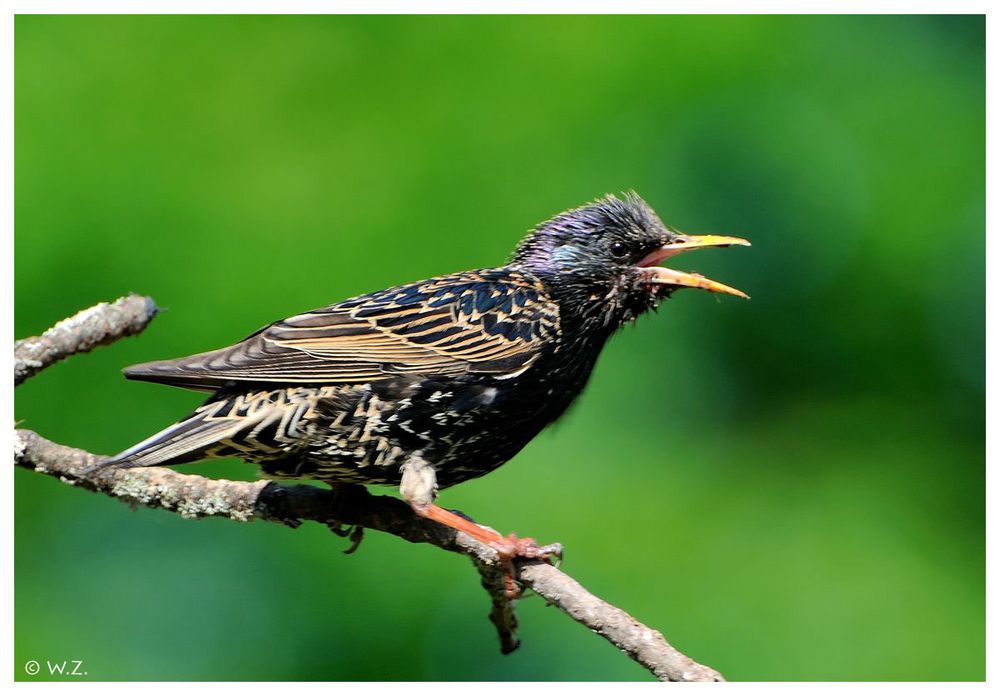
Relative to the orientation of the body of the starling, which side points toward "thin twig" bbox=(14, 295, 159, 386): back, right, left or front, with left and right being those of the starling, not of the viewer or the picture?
back

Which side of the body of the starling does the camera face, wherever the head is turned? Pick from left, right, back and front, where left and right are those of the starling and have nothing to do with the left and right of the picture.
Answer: right
